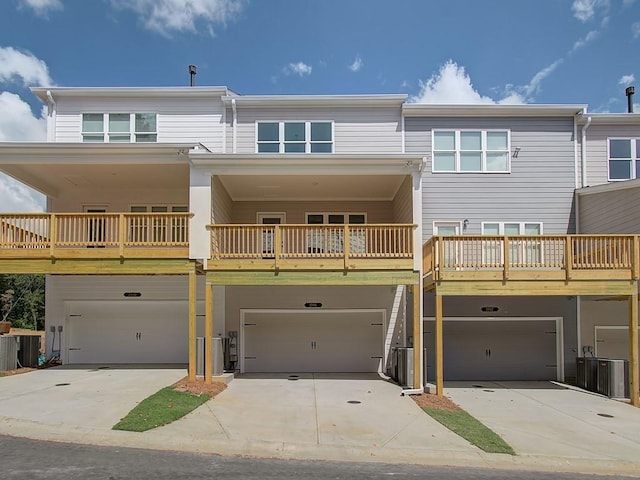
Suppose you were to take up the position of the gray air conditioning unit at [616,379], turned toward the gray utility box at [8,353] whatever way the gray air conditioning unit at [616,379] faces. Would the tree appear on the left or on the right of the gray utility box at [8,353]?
right

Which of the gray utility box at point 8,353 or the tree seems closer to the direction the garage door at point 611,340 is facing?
the gray utility box

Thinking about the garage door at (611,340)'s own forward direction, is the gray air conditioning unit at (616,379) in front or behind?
in front

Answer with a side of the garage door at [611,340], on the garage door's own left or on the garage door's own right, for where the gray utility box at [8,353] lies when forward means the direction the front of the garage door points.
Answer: on the garage door's own right

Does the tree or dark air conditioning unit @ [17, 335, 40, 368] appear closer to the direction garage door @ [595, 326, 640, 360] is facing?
the dark air conditioning unit

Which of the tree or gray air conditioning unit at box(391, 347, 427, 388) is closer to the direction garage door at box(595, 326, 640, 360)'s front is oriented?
the gray air conditioning unit

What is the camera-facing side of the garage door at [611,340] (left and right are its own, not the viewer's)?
front

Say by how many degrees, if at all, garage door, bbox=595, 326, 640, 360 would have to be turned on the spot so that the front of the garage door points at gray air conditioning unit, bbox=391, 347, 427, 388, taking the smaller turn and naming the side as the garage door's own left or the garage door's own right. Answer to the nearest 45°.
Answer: approximately 45° to the garage door's own right

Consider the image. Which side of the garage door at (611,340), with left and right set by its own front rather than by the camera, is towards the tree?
right

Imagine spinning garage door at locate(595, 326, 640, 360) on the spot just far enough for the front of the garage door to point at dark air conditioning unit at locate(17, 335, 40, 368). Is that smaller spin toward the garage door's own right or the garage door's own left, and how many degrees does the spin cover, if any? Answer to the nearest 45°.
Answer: approximately 45° to the garage door's own right

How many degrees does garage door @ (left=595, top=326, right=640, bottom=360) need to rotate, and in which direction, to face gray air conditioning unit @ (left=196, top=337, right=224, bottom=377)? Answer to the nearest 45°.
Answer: approximately 45° to its right
